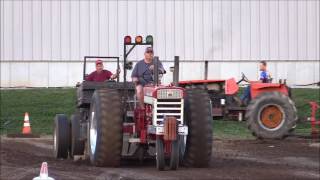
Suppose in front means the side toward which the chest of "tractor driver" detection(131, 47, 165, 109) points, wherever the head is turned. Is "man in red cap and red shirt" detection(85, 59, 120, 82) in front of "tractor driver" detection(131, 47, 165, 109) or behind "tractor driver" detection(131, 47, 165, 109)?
behind

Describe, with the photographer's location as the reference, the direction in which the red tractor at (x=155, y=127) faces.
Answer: facing the viewer

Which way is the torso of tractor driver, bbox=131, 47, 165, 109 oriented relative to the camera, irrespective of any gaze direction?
toward the camera
